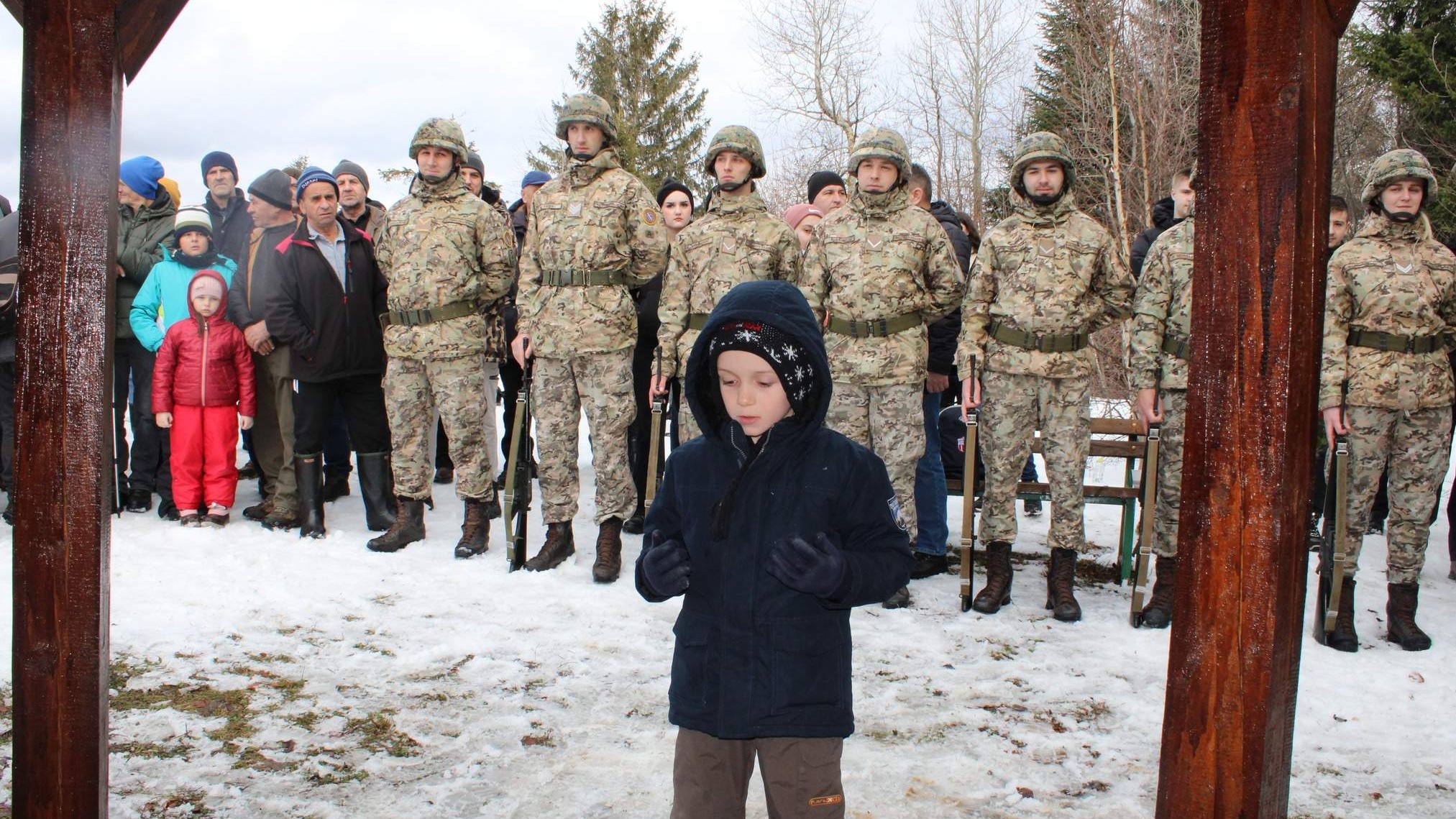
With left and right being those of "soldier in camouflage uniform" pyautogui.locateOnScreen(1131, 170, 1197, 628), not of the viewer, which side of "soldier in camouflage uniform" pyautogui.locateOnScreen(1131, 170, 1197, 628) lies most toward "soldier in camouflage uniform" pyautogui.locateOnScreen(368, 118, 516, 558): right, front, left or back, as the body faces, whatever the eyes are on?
right

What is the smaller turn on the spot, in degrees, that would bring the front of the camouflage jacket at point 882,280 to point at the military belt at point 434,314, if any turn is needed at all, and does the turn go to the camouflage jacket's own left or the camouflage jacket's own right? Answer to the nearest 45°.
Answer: approximately 90° to the camouflage jacket's own right

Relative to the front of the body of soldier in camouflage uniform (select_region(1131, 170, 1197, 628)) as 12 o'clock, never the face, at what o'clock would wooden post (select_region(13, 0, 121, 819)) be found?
The wooden post is roughly at 1 o'clock from the soldier in camouflage uniform.

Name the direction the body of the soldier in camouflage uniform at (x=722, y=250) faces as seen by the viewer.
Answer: toward the camera

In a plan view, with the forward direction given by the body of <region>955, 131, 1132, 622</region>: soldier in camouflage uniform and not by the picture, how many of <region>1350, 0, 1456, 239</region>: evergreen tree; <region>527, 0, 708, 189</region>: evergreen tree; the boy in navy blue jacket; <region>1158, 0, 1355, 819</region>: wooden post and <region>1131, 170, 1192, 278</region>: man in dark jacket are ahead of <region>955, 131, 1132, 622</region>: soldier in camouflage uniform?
2

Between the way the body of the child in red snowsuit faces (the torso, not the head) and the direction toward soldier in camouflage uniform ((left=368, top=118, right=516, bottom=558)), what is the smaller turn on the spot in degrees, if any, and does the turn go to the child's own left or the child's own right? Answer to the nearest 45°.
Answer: approximately 45° to the child's own left

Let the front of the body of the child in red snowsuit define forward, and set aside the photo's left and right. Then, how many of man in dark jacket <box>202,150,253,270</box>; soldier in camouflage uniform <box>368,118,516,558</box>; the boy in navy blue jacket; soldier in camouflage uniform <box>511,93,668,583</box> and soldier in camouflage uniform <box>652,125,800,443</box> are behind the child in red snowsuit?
1

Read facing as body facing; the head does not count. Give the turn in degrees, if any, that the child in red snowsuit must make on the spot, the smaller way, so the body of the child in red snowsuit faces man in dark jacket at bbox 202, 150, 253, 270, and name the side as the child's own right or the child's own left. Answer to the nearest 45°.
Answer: approximately 180°

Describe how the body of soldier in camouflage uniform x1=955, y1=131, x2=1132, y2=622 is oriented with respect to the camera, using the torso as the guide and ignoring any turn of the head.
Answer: toward the camera

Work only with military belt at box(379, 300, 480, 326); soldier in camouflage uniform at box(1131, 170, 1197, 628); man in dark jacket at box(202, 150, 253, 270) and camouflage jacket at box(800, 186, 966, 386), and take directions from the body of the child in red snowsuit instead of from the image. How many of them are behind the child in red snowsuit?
1

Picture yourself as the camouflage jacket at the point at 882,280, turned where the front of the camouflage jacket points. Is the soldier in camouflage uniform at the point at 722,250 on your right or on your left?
on your right

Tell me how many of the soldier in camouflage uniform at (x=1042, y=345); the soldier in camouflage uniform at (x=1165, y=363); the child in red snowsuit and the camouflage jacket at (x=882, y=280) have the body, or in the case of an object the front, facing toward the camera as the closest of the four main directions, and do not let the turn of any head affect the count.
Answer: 4
